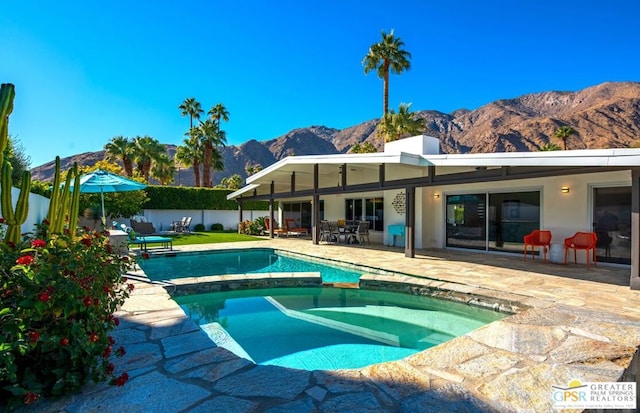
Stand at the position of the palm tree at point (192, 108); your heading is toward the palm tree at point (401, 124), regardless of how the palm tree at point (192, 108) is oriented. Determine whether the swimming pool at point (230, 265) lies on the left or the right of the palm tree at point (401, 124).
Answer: right

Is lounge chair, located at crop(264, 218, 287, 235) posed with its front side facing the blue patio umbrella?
no

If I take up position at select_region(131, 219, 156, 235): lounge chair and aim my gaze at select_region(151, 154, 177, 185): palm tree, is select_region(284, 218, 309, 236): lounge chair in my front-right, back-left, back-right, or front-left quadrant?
front-right

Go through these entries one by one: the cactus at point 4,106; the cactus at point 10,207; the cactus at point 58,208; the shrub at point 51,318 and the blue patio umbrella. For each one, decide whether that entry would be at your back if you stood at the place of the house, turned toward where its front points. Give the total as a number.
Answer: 0

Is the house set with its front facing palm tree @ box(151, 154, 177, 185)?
no

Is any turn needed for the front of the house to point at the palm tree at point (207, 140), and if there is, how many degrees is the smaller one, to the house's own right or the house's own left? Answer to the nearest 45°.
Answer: approximately 90° to the house's own right

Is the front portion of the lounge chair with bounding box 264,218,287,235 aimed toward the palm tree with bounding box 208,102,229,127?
no

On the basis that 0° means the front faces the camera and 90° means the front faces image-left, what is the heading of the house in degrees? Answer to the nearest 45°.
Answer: approximately 45°
